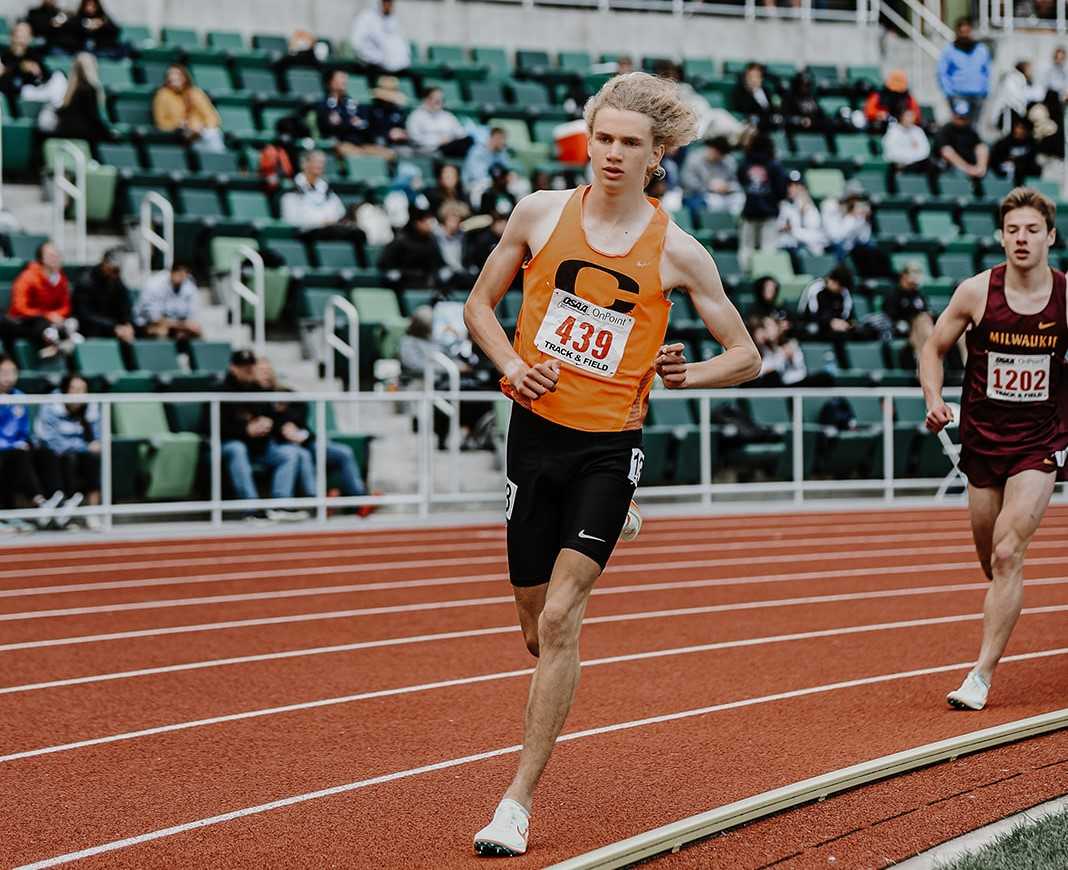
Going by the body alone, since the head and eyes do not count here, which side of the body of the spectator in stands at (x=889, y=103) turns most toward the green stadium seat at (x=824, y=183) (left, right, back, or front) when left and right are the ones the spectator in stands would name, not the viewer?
front

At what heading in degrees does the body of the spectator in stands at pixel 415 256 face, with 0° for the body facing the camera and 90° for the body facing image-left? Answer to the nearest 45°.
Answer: approximately 315°

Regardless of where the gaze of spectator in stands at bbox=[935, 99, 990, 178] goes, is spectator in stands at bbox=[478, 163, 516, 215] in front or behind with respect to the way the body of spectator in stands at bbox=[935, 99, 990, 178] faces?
in front

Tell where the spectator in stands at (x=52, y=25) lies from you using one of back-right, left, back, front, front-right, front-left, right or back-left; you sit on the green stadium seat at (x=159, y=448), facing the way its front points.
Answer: back-left

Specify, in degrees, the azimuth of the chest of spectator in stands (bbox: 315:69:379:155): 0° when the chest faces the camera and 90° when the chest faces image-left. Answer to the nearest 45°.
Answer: approximately 315°

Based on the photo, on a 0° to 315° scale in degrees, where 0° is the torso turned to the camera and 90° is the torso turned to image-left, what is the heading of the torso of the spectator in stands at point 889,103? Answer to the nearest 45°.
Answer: approximately 0°

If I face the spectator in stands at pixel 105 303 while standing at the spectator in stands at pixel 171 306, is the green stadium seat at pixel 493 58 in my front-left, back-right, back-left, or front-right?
back-right

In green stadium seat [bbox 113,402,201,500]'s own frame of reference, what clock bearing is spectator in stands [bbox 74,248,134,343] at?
The spectator in stands is roughly at 7 o'clock from the green stadium seat.

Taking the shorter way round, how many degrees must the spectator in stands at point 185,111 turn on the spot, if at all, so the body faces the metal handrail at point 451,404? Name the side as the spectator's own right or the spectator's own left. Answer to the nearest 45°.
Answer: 0° — they already face it

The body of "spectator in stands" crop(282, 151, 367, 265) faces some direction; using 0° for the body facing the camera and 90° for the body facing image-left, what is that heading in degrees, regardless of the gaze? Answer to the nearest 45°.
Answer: approximately 315°
